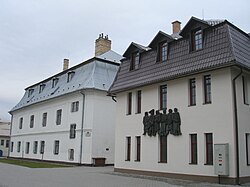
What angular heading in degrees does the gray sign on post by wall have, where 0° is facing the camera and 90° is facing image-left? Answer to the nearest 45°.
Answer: approximately 45°

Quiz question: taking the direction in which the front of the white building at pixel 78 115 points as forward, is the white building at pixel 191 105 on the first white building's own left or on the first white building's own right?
on the first white building's own left

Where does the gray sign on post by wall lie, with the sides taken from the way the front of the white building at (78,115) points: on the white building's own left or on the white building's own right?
on the white building's own left

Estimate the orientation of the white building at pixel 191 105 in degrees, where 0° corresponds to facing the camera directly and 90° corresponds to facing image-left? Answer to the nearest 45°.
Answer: approximately 45°

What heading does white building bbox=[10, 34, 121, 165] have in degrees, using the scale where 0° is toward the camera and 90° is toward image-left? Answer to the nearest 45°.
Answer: approximately 45°

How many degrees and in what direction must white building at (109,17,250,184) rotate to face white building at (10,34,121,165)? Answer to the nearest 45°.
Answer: approximately 90° to its right

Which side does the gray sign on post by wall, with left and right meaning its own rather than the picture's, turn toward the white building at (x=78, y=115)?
right
